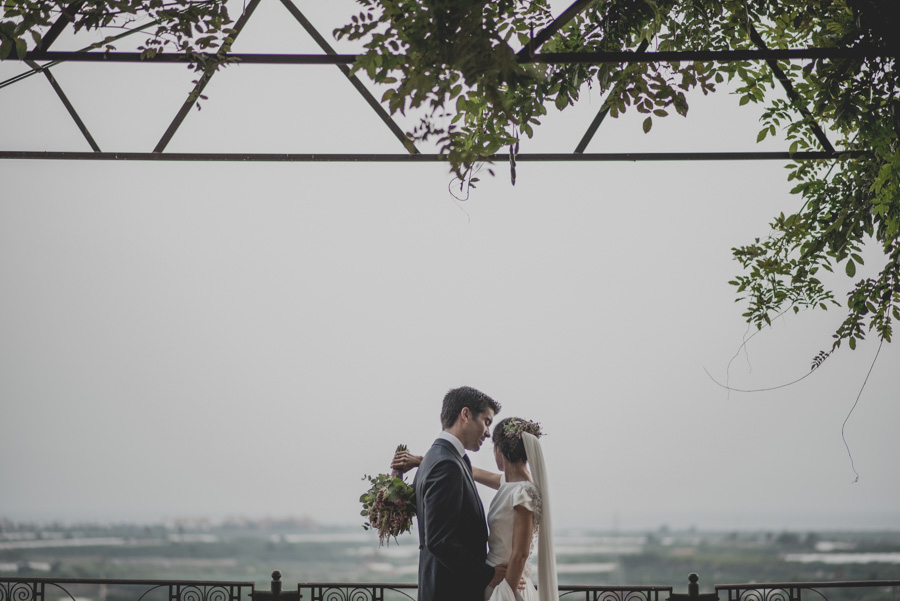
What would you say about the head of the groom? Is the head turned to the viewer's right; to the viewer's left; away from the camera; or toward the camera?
to the viewer's right

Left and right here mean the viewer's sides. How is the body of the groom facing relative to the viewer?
facing to the right of the viewer

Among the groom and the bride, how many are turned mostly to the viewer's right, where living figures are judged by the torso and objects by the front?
1

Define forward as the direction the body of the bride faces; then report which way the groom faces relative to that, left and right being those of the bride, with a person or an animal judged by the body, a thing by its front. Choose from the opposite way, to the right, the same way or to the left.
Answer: the opposite way

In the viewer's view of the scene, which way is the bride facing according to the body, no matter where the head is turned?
to the viewer's left
